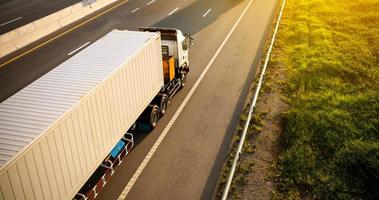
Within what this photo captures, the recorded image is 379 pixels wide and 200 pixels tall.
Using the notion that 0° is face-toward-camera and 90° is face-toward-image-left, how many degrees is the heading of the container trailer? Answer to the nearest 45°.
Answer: approximately 225°
